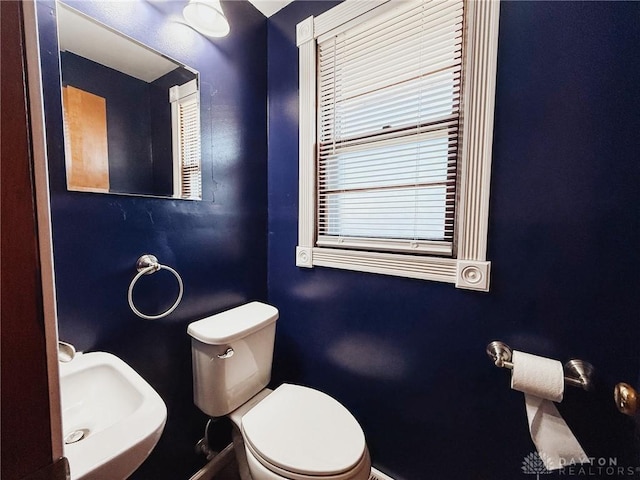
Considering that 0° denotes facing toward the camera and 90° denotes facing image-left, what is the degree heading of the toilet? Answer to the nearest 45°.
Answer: approximately 315°

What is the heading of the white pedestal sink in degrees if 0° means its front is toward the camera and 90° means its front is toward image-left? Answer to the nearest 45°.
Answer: approximately 315°

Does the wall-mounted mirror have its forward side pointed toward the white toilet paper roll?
yes
